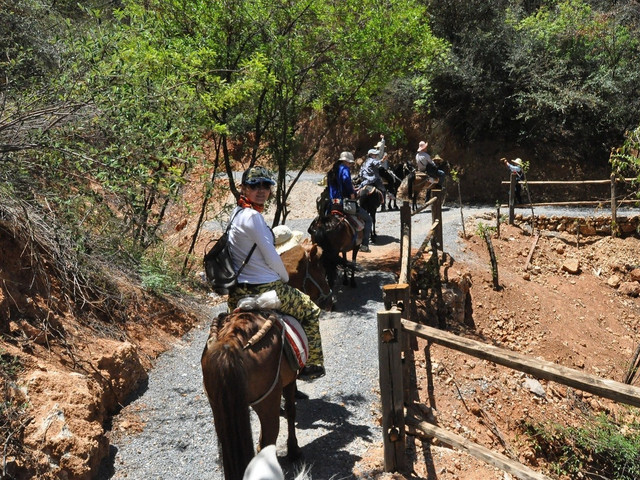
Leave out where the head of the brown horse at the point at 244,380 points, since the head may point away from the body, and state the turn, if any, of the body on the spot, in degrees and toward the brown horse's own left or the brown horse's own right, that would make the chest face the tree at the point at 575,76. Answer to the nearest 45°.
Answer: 0° — it already faces it

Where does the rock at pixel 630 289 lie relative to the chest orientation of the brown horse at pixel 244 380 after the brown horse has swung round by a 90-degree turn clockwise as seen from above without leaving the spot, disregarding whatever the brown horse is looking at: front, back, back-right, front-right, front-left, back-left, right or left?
left

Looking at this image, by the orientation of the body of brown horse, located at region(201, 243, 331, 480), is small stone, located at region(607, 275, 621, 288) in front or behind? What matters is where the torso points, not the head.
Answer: in front

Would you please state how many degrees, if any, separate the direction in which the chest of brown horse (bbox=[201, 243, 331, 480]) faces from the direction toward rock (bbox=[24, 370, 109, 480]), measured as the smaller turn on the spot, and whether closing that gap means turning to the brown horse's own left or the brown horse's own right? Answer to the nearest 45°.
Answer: approximately 90° to the brown horse's own left

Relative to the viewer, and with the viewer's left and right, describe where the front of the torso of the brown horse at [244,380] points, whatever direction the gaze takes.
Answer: facing away from the viewer and to the right of the viewer

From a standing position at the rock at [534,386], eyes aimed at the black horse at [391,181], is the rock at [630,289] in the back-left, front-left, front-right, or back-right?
front-right

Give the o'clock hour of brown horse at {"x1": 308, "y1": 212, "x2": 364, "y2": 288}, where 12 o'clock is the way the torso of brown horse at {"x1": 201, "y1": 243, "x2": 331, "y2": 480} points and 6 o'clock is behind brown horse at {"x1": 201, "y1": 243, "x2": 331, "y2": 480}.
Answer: brown horse at {"x1": 308, "y1": 212, "x2": 364, "y2": 288} is roughly at 11 o'clock from brown horse at {"x1": 201, "y1": 243, "x2": 331, "y2": 480}.

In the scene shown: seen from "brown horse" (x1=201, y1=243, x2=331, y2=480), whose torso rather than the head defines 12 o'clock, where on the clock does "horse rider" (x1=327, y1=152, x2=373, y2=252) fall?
The horse rider is roughly at 11 o'clock from the brown horse.

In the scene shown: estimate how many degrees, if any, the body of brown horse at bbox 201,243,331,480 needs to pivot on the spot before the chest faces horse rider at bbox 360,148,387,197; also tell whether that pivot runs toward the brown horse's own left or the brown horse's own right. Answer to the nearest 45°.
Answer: approximately 45° to the brown horse's own left
